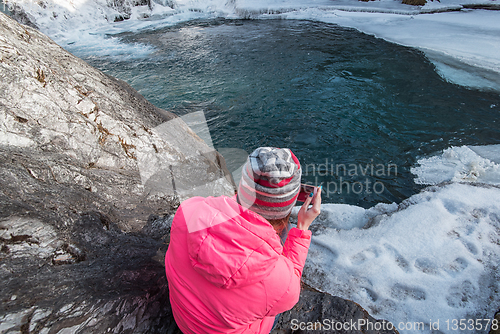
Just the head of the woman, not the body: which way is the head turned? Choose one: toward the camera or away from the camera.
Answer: away from the camera

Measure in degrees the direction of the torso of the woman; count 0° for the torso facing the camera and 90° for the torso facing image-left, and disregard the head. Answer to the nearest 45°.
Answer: approximately 225°

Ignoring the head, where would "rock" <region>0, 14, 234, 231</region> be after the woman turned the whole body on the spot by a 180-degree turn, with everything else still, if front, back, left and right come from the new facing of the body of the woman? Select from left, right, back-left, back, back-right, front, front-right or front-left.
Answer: right
